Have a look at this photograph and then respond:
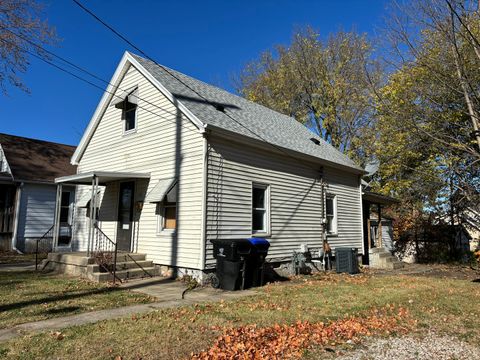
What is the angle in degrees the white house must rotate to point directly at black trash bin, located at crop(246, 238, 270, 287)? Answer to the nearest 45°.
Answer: approximately 90° to its left

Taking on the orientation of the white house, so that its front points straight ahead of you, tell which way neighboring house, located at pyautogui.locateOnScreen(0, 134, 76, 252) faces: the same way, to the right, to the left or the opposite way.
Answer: the same way

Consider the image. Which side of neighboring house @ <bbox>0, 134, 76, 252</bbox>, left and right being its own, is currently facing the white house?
left

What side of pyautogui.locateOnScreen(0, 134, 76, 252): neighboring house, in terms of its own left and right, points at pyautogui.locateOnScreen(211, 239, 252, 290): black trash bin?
left

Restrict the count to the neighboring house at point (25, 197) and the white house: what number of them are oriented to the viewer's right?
0

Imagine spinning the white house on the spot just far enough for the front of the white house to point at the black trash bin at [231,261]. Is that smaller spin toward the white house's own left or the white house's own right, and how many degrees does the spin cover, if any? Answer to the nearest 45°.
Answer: approximately 90° to the white house's own left

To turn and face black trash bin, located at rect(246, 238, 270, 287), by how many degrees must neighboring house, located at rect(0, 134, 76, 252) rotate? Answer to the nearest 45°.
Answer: approximately 90° to its left

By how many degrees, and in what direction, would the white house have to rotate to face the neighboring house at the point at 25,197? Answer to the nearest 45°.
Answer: approximately 90° to its right

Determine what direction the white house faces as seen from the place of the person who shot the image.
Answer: facing the viewer and to the left of the viewer
